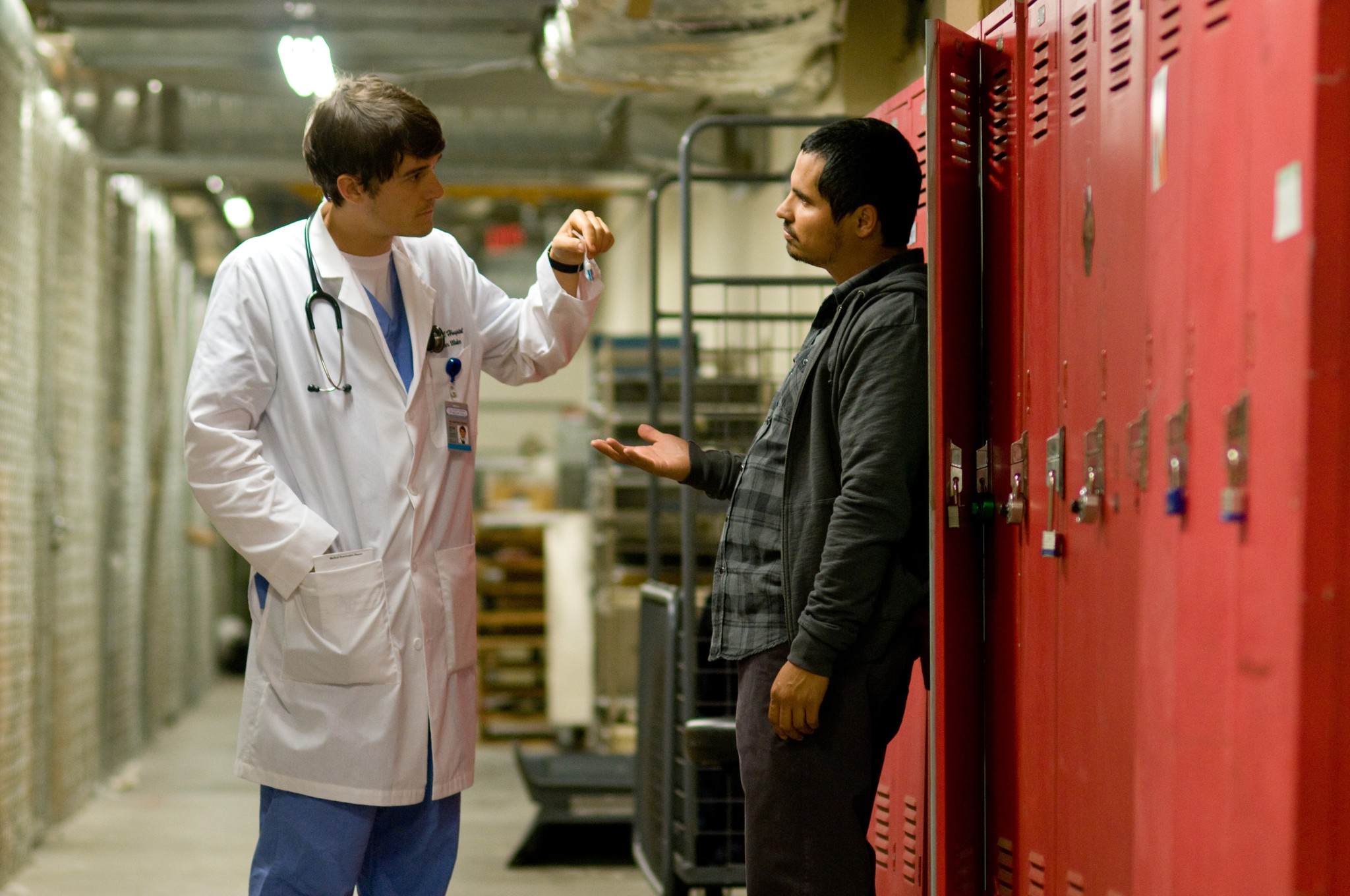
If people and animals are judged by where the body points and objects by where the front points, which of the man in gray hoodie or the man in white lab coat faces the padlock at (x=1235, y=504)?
the man in white lab coat

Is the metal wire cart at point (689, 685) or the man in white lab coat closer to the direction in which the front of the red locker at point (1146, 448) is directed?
the man in white lab coat

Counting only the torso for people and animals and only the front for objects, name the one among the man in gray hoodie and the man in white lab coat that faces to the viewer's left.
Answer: the man in gray hoodie

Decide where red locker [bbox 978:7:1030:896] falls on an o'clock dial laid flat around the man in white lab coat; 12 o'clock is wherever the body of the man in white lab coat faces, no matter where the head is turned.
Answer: The red locker is roughly at 11 o'clock from the man in white lab coat.

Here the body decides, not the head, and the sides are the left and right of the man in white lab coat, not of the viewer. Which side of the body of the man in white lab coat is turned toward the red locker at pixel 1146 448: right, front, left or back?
front

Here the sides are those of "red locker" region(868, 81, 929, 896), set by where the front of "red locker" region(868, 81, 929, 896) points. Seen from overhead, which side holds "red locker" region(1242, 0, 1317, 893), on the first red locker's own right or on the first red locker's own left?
on the first red locker's own left

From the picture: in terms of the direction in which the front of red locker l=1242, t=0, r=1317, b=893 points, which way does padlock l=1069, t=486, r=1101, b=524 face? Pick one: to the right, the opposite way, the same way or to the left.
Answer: the same way

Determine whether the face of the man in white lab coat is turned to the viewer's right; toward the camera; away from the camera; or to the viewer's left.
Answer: to the viewer's right

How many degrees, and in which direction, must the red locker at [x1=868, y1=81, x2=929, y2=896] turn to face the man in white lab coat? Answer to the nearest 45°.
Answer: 0° — it already faces them

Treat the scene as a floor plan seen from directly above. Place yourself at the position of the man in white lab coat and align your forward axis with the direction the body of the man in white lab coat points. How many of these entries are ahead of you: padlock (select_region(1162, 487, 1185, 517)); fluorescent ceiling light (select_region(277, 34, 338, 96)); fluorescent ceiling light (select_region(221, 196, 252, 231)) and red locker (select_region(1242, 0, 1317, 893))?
2

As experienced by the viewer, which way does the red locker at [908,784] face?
facing the viewer and to the left of the viewer

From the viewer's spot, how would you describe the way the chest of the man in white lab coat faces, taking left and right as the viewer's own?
facing the viewer and to the right of the viewer

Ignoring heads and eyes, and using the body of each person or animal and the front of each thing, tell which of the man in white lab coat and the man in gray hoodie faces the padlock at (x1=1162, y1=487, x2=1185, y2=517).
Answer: the man in white lab coat

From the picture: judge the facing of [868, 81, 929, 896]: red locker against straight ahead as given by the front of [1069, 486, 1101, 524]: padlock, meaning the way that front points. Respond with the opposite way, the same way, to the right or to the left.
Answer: the same way

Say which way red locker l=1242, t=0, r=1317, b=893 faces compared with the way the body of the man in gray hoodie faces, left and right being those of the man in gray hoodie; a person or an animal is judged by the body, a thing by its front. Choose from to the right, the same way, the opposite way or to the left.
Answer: the same way

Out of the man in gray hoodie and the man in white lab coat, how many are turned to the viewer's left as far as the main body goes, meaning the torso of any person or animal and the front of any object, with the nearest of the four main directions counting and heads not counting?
1
